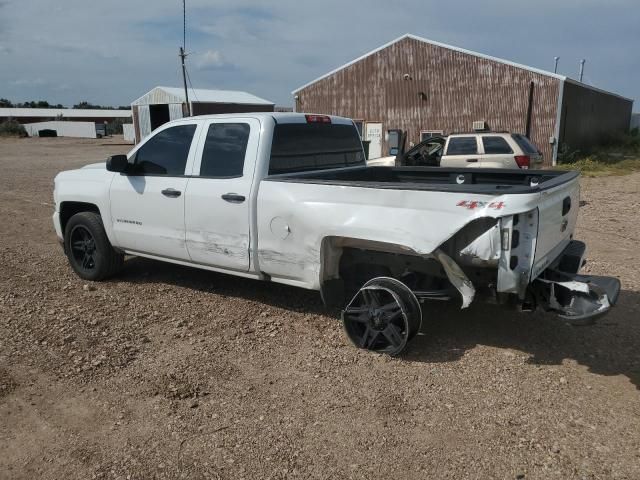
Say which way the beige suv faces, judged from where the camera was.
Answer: facing away from the viewer and to the left of the viewer

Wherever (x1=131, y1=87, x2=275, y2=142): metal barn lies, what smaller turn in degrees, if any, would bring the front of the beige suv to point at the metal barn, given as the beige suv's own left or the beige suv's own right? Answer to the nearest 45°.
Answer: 0° — it already faces it

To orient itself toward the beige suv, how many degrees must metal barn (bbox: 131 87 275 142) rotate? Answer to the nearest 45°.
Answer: approximately 45° to its left

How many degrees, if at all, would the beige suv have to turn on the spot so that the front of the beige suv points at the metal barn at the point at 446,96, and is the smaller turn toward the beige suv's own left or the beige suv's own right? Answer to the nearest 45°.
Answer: approximately 45° to the beige suv's own right

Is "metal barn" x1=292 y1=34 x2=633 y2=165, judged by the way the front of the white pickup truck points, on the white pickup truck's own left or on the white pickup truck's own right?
on the white pickup truck's own right

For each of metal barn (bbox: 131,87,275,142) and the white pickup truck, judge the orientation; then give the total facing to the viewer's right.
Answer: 0

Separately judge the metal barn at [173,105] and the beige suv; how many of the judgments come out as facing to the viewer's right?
0

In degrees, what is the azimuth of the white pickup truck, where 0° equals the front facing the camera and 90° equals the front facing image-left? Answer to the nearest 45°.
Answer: approximately 135°

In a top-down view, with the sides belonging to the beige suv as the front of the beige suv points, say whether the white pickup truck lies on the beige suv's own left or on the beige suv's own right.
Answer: on the beige suv's own left

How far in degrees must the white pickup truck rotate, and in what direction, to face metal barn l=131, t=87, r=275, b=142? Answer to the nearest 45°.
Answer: approximately 45° to its right

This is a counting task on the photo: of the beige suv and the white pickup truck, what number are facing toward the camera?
0

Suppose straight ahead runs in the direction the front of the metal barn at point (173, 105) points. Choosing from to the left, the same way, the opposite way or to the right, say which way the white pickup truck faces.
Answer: to the right

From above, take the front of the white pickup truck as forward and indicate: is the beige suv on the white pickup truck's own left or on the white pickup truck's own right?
on the white pickup truck's own right

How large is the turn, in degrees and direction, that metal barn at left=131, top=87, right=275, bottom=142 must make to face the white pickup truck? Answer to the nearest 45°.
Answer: approximately 45° to its left
